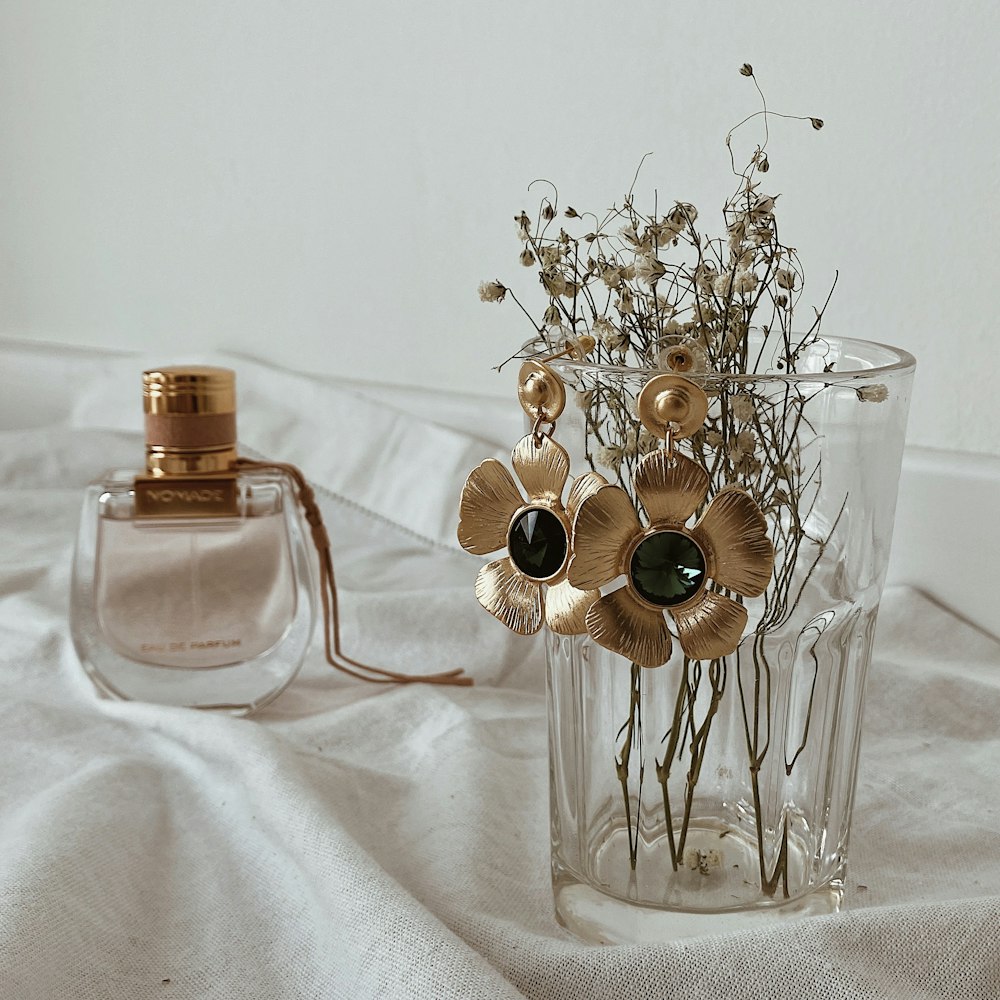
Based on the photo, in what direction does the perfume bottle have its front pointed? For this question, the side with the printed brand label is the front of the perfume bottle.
toward the camera

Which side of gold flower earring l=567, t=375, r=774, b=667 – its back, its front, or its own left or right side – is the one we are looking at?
front

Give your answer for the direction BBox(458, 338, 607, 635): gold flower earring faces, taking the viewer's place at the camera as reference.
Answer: facing the viewer and to the left of the viewer

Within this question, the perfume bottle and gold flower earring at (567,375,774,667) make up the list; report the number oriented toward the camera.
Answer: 2
